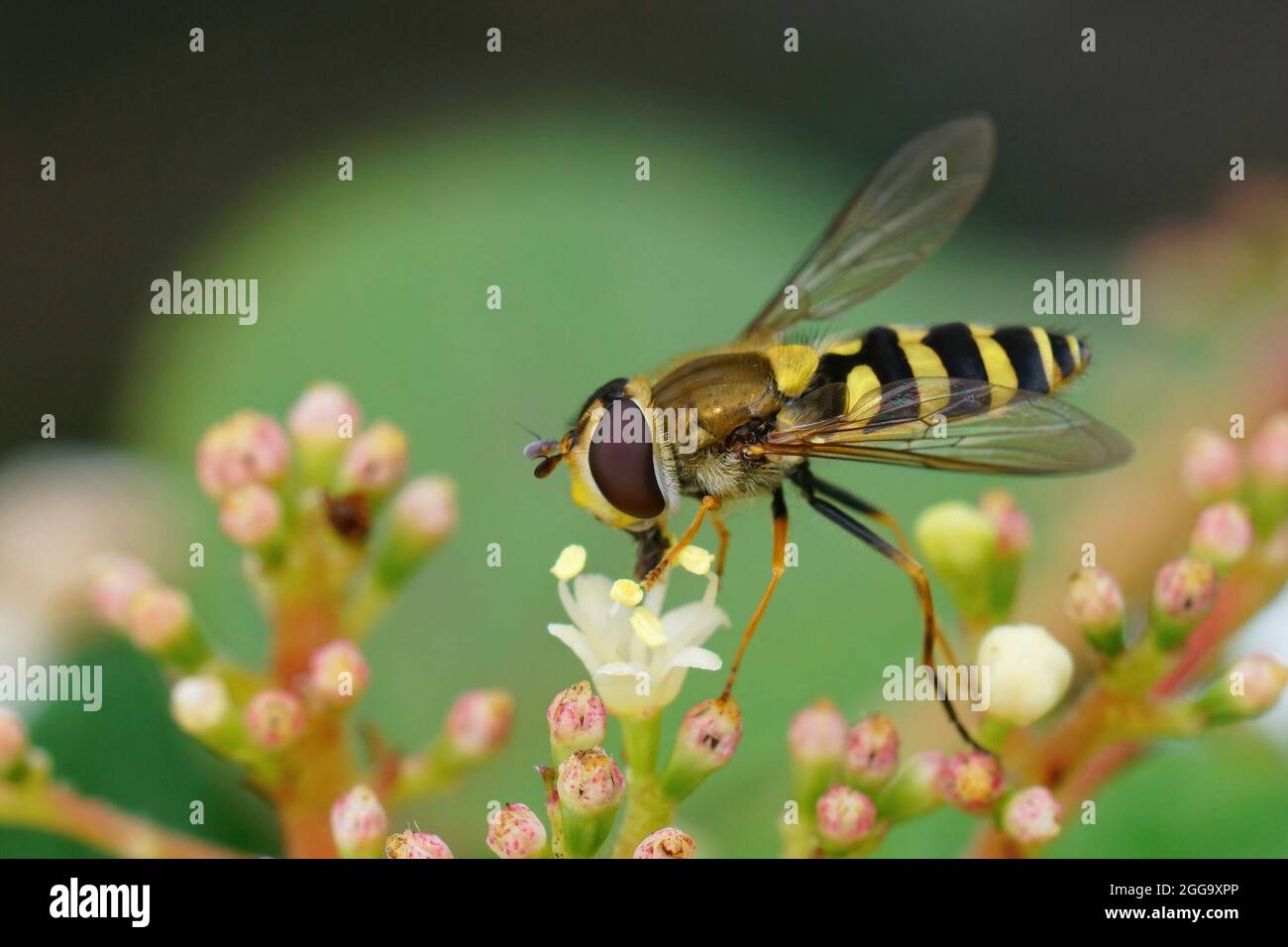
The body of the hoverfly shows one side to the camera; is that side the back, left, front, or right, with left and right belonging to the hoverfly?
left

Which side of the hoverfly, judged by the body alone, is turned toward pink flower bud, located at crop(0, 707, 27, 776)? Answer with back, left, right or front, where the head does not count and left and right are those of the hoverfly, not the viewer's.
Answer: front
